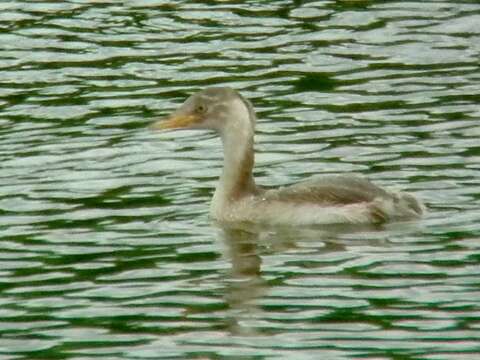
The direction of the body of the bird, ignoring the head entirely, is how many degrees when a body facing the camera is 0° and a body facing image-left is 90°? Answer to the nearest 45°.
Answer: approximately 90°
